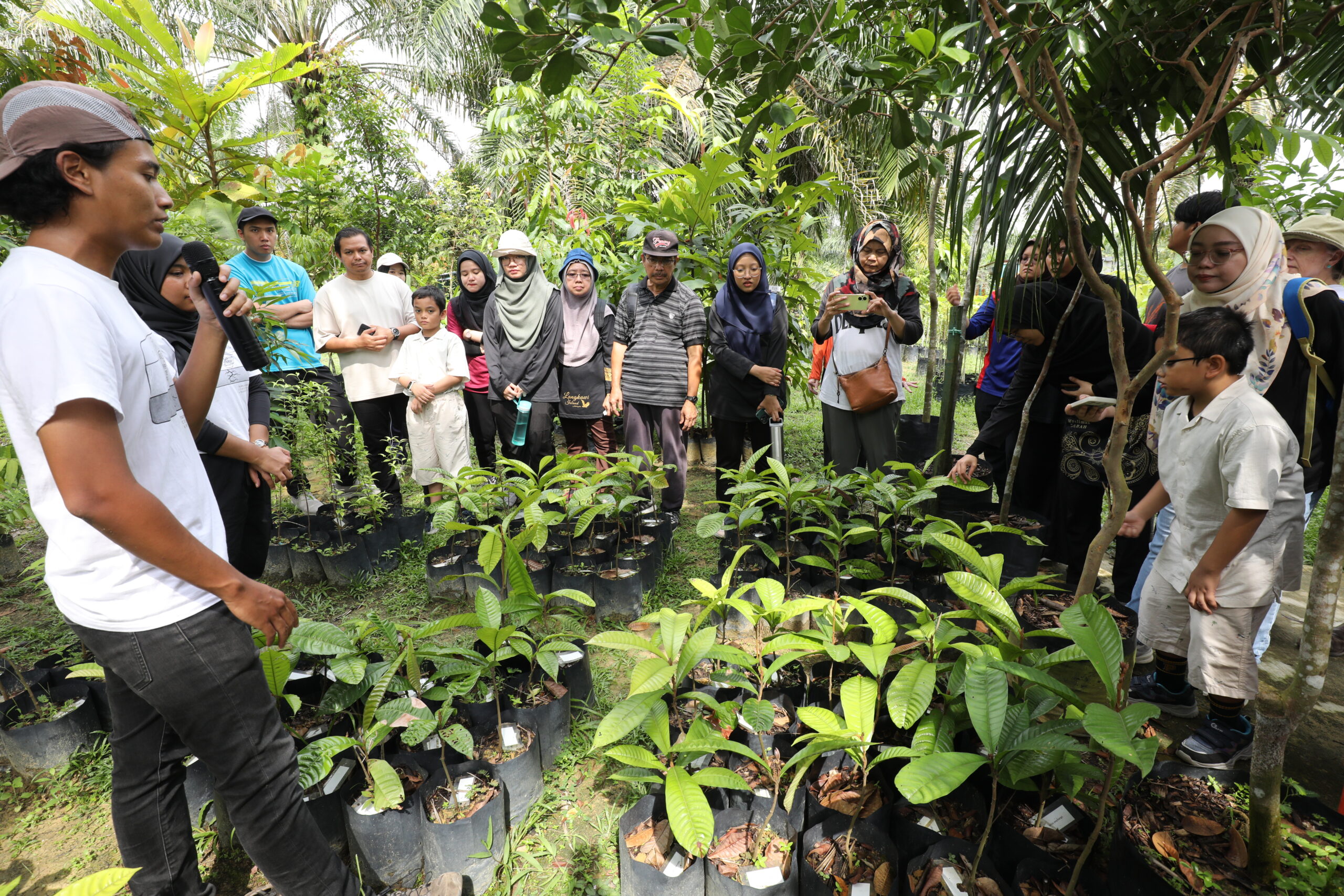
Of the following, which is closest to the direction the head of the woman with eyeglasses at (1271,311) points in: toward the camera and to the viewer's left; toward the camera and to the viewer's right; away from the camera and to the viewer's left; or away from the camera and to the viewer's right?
toward the camera and to the viewer's left

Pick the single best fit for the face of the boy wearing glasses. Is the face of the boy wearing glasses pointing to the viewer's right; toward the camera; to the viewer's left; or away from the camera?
to the viewer's left

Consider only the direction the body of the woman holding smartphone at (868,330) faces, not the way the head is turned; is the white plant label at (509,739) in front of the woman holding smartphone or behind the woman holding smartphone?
in front

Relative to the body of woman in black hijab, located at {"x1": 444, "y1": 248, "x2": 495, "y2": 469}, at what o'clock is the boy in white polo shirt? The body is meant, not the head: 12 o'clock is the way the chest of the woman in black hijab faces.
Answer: The boy in white polo shirt is roughly at 1 o'clock from the woman in black hijab.

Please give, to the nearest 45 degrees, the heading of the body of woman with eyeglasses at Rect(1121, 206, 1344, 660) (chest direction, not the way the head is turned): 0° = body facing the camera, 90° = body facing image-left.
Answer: approximately 45°

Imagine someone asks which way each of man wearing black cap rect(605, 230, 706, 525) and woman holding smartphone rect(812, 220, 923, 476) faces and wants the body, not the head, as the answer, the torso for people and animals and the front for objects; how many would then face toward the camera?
2

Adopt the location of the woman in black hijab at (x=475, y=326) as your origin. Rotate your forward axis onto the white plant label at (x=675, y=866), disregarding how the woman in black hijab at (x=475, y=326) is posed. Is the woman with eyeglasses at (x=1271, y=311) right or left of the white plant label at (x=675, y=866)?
left

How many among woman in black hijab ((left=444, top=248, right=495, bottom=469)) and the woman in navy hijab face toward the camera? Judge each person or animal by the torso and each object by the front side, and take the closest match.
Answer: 2

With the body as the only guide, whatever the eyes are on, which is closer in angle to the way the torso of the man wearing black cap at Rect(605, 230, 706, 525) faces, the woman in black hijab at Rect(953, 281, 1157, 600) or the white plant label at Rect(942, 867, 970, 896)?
the white plant label

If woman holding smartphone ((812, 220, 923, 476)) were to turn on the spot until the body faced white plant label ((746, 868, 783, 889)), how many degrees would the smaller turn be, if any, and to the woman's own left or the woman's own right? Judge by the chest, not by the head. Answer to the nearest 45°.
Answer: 0° — they already face it

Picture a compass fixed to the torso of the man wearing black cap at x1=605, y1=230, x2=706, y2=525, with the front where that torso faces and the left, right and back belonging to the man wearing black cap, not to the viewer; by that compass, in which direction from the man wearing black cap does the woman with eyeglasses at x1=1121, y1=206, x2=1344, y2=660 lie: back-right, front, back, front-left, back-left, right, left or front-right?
front-left

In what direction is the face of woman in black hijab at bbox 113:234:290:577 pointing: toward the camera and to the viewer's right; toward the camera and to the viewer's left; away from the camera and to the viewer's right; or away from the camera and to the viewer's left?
toward the camera and to the viewer's right

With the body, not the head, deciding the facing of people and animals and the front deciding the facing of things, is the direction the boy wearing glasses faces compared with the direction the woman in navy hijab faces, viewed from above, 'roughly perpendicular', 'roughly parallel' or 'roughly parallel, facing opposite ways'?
roughly perpendicular

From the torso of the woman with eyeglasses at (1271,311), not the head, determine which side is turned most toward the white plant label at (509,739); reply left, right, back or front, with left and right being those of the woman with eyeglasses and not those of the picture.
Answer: front

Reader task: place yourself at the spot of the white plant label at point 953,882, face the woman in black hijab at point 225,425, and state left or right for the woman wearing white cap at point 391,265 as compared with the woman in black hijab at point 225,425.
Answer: right

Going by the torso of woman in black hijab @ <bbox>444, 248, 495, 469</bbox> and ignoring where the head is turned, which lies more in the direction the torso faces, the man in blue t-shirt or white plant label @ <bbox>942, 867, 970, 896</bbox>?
the white plant label

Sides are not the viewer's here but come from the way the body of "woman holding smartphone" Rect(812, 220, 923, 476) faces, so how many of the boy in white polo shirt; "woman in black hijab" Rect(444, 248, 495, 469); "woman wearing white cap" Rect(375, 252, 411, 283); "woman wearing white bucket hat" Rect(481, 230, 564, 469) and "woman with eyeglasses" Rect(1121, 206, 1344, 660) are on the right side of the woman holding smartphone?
4

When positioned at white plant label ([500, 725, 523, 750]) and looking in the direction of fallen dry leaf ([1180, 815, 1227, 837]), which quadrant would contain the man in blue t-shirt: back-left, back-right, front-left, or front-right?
back-left
